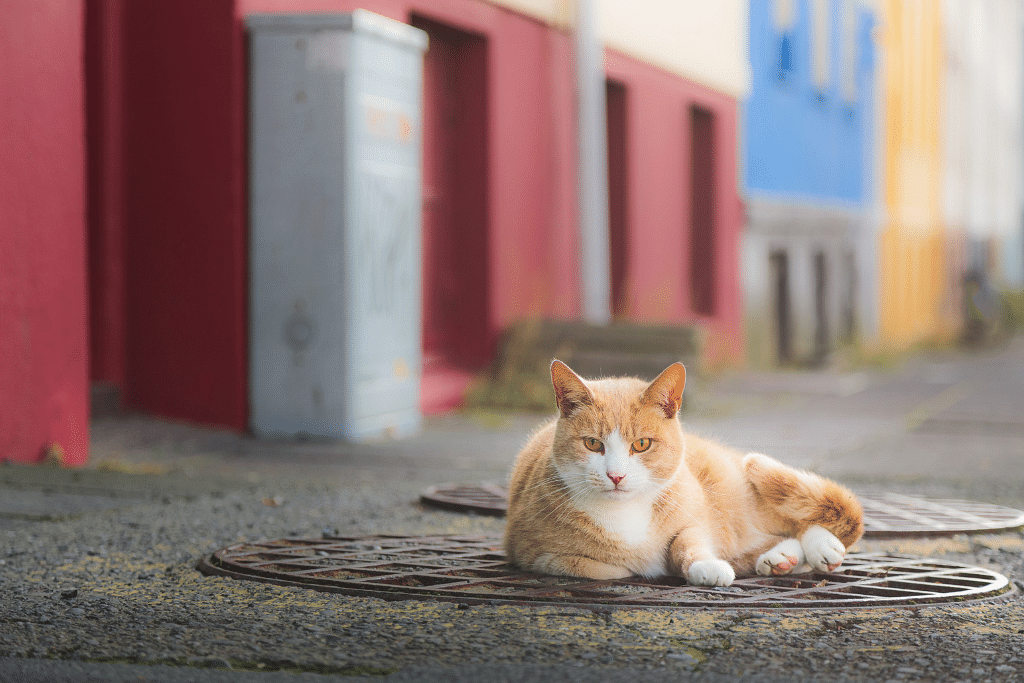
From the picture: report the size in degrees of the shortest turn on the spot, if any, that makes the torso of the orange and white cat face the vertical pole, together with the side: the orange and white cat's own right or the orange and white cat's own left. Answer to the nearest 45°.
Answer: approximately 135° to the orange and white cat's own right

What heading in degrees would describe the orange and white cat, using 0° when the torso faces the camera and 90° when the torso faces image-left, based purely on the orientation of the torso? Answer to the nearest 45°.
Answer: approximately 45°

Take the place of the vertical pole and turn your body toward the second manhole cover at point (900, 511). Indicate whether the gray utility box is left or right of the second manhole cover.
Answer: right

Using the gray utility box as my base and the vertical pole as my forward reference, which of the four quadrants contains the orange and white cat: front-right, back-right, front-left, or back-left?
back-right

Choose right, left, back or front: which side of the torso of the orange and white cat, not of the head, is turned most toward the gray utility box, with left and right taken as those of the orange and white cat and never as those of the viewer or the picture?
right

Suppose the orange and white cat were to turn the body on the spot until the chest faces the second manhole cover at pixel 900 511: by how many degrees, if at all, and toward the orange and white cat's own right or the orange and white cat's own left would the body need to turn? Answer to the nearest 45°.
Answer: approximately 180°
